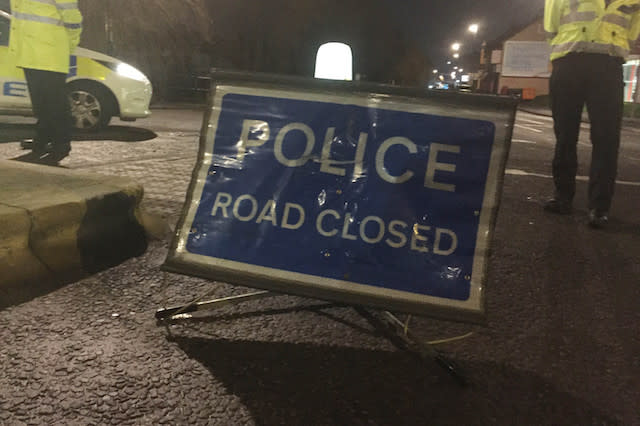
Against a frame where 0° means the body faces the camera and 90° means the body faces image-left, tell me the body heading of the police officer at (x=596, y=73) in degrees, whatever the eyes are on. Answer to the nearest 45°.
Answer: approximately 0°

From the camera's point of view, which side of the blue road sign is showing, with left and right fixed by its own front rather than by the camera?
front

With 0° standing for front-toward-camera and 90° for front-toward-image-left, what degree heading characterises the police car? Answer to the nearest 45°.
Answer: approximately 270°

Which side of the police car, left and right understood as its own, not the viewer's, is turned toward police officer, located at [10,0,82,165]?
right

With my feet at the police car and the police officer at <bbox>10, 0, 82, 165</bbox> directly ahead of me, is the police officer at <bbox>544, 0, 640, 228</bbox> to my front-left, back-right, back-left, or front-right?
front-left

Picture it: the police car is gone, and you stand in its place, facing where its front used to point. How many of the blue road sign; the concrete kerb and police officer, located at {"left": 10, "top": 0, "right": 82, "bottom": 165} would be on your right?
3

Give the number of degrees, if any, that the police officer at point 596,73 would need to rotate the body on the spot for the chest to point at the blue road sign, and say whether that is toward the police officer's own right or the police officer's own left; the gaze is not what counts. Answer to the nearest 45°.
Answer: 0° — they already face it

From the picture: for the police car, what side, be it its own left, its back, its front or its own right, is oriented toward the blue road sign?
right

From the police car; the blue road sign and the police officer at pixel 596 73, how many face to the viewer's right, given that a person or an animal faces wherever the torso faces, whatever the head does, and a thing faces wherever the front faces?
1

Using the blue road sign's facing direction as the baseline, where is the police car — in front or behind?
behind

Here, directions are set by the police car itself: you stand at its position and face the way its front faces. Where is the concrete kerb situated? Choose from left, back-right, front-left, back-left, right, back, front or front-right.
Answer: right

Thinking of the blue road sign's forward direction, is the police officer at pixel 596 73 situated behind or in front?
behind
